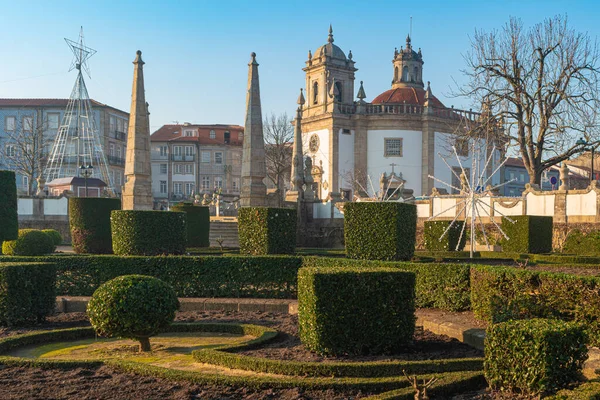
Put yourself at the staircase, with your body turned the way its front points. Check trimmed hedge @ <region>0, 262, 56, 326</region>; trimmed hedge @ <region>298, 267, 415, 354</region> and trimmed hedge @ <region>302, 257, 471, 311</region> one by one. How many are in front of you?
3

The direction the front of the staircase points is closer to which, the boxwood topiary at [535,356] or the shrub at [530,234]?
the boxwood topiary

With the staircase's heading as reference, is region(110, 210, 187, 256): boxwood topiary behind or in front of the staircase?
in front

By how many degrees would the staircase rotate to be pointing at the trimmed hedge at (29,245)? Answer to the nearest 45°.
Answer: approximately 45° to its right

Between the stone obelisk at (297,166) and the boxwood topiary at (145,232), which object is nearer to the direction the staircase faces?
the boxwood topiary

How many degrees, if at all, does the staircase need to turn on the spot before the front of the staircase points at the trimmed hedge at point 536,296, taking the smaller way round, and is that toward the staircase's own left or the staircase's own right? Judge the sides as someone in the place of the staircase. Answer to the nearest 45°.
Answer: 0° — it already faces it

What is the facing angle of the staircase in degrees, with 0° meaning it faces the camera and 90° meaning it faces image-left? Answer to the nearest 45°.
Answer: approximately 0°

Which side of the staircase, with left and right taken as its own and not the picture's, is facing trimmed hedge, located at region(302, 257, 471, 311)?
front

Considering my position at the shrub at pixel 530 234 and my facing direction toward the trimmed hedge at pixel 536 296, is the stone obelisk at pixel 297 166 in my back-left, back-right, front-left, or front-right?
back-right
